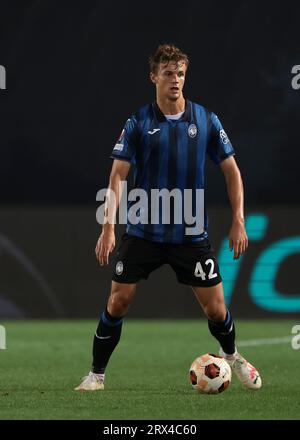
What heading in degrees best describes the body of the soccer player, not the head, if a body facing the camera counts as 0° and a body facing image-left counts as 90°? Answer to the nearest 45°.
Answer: approximately 0°
